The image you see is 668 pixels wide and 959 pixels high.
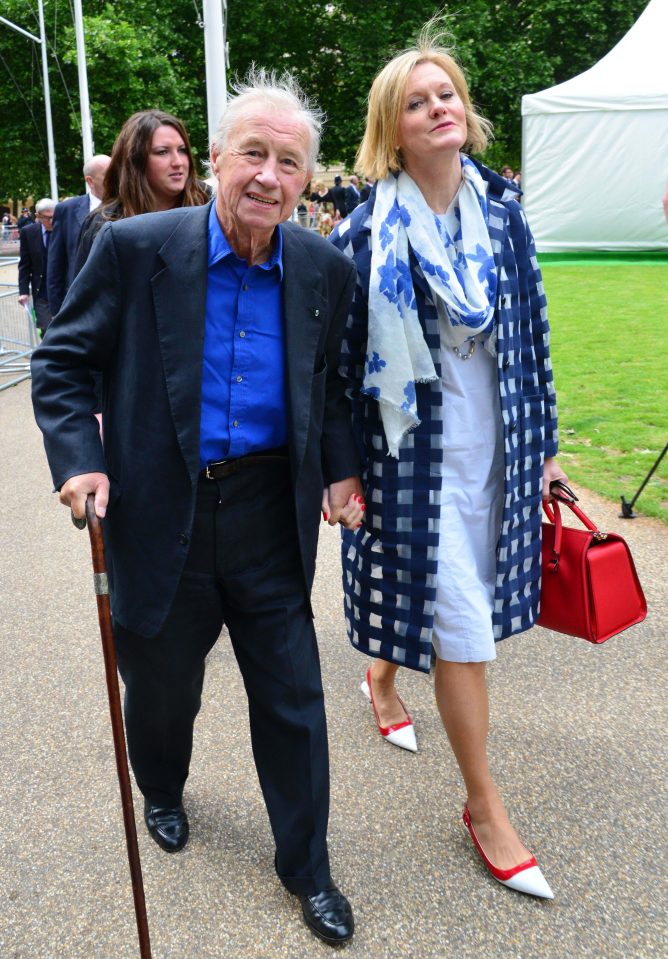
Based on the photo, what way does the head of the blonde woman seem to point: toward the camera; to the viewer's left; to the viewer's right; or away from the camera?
toward the camera

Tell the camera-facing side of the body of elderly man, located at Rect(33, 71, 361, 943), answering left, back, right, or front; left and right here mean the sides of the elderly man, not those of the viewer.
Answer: front

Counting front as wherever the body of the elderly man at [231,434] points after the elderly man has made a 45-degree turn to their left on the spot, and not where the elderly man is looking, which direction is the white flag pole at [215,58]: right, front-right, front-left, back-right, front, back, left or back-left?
back-left

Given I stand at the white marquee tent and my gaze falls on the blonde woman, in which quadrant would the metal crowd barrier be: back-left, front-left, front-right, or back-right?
front-right

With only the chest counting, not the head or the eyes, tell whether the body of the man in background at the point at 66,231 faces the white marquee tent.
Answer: no

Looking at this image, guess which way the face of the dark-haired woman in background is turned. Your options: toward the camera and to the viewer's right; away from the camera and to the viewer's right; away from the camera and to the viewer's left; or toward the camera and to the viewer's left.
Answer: toward the camera and to the viewer's right

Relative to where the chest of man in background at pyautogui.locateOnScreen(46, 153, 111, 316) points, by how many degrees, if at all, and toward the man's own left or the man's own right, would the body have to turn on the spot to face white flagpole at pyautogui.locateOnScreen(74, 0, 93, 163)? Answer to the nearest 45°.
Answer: approximately 135° to the man's own left

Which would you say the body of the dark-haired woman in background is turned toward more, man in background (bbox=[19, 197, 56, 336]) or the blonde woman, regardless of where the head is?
the blonde woman

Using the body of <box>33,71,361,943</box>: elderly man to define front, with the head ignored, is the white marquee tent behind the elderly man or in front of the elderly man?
behind

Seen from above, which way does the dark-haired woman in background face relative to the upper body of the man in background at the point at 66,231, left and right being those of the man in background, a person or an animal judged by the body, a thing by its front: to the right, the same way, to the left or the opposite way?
the same way

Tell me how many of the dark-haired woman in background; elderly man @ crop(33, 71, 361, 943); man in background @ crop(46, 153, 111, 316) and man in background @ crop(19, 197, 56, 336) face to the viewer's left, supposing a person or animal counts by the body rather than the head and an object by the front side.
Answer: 0

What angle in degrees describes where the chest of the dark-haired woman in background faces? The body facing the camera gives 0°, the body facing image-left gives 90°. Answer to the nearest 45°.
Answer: approximately 315°

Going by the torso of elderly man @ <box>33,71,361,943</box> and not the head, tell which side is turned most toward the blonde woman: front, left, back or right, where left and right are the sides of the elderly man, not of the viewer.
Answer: left

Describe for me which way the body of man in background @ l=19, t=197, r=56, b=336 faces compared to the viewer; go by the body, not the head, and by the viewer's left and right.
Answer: facing the viewer and to the right of the viewer

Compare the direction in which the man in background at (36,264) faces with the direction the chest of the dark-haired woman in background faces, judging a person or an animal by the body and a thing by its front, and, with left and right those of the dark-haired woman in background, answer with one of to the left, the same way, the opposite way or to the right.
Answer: the same way

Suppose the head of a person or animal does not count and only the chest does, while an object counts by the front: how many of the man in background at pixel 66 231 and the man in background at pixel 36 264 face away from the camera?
0

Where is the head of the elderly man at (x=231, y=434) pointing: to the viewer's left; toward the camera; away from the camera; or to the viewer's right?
toward the camera
